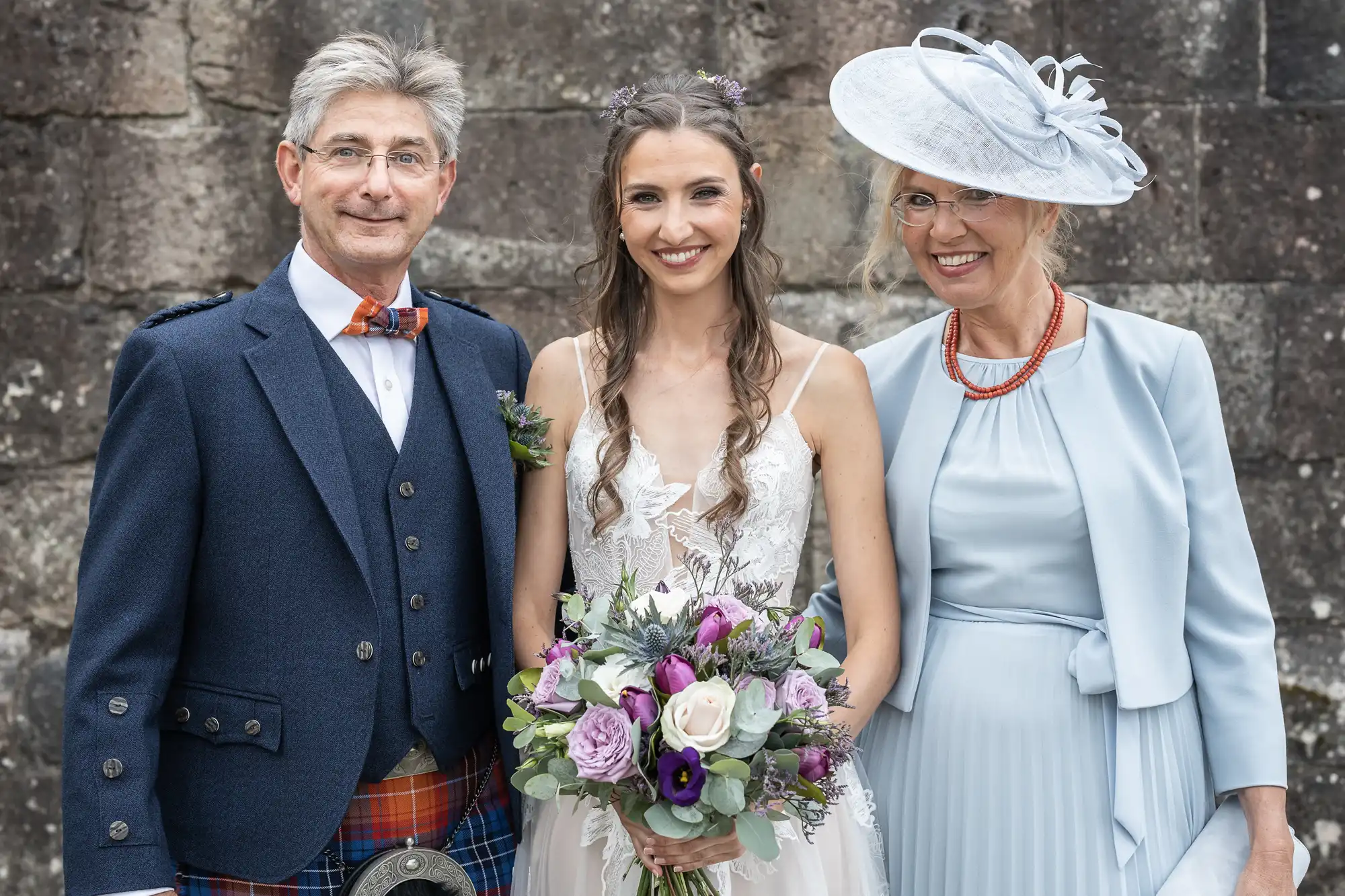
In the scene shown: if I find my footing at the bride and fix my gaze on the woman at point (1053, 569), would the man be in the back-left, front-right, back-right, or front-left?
back-right

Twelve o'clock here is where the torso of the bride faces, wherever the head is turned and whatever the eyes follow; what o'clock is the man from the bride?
The man is roughly at 2 o'clock from the bride.

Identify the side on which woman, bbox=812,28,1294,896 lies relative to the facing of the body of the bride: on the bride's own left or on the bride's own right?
on the bride's own left

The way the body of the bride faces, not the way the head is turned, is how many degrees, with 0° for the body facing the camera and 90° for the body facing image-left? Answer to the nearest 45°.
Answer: approximately 0°
